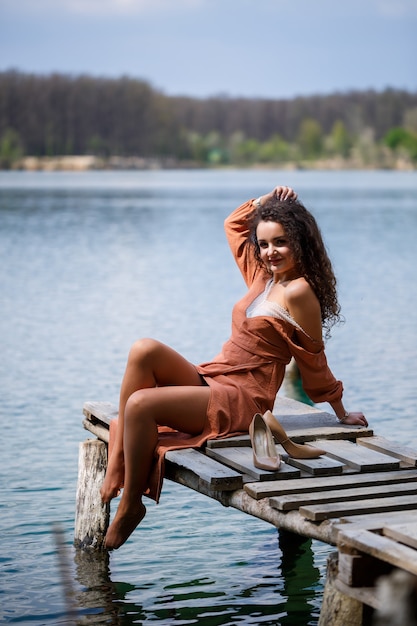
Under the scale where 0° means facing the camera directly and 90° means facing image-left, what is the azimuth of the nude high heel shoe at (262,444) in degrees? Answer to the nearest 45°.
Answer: approximately 0°

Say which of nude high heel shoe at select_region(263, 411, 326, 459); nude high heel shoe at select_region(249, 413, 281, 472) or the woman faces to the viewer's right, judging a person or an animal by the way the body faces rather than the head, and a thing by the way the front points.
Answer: nude high heel shoe at select_region(263, 411, 326, 459)

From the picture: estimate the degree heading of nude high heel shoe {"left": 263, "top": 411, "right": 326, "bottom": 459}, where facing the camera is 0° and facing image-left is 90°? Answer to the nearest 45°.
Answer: approximately 270°

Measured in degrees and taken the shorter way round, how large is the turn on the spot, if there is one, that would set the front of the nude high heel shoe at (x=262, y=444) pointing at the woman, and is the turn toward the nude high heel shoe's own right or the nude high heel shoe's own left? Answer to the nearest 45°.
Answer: approximately 180°
